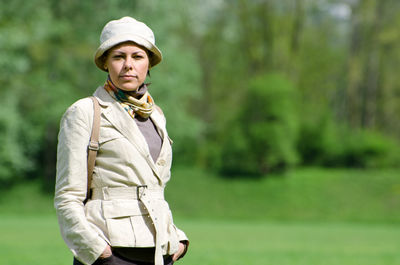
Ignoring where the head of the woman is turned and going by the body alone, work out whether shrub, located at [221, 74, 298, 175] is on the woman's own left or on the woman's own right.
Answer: on the woman's own left

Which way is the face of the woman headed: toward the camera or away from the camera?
toward the camera

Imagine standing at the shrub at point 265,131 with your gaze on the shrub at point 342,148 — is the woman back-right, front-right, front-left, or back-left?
back-right

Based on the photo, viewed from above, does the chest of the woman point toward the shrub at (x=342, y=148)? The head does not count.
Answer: no

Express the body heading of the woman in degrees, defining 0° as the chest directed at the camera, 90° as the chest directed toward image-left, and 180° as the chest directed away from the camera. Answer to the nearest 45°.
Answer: approximately 315°
